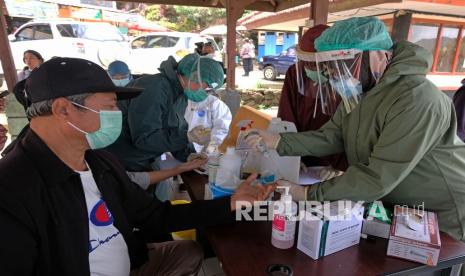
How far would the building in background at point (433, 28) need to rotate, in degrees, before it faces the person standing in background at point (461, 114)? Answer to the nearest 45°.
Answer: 0° — it already faces them

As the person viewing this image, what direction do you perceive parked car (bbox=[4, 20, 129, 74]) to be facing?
facing away from the viewer and to the left of the viewer

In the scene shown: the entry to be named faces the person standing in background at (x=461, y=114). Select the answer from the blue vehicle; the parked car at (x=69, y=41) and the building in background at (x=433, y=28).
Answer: the building in background

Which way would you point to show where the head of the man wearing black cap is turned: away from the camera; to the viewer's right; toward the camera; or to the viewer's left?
to the viewer's right

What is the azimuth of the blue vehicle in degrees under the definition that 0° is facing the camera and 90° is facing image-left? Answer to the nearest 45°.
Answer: approximately 90°

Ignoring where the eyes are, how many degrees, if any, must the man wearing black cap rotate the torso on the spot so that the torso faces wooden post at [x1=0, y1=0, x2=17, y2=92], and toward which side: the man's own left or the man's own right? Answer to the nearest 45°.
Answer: approximately 135° to the man's own left

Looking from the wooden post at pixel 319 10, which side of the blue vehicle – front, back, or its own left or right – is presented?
left

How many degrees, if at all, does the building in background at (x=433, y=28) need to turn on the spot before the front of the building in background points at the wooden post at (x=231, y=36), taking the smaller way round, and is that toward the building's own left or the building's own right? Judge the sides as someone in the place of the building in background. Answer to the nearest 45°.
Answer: approximately 45° to the building's own right

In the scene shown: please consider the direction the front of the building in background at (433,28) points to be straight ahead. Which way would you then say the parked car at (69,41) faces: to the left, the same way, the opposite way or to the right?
to the right

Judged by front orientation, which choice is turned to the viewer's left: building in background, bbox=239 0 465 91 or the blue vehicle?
the blue vehicle
